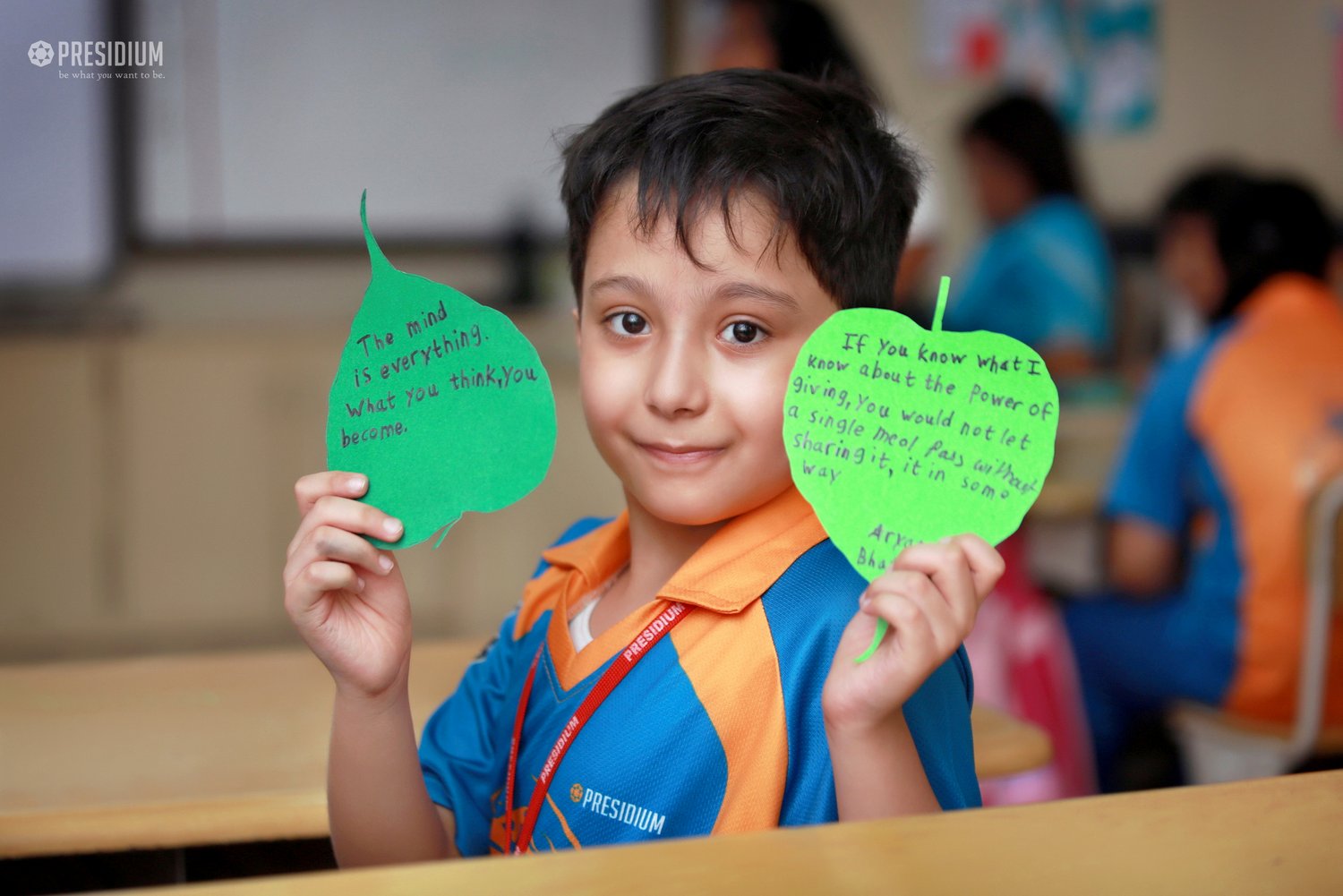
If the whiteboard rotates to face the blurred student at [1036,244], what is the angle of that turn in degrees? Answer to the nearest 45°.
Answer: approximately 45° to its left

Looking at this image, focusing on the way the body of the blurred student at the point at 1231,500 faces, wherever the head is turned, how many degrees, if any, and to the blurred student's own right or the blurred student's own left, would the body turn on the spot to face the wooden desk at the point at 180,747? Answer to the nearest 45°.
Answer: approximately 90° to the blurred student's own left

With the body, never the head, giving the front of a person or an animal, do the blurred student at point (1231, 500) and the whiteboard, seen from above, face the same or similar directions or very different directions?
very different directions

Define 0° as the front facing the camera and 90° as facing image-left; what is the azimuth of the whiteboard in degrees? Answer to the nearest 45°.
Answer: approximately 0°

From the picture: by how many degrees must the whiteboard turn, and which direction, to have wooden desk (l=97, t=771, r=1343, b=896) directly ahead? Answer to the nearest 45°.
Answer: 0° — it already faces it

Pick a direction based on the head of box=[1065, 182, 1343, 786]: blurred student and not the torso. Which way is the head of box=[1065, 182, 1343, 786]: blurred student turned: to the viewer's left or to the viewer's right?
to the viewer's left
